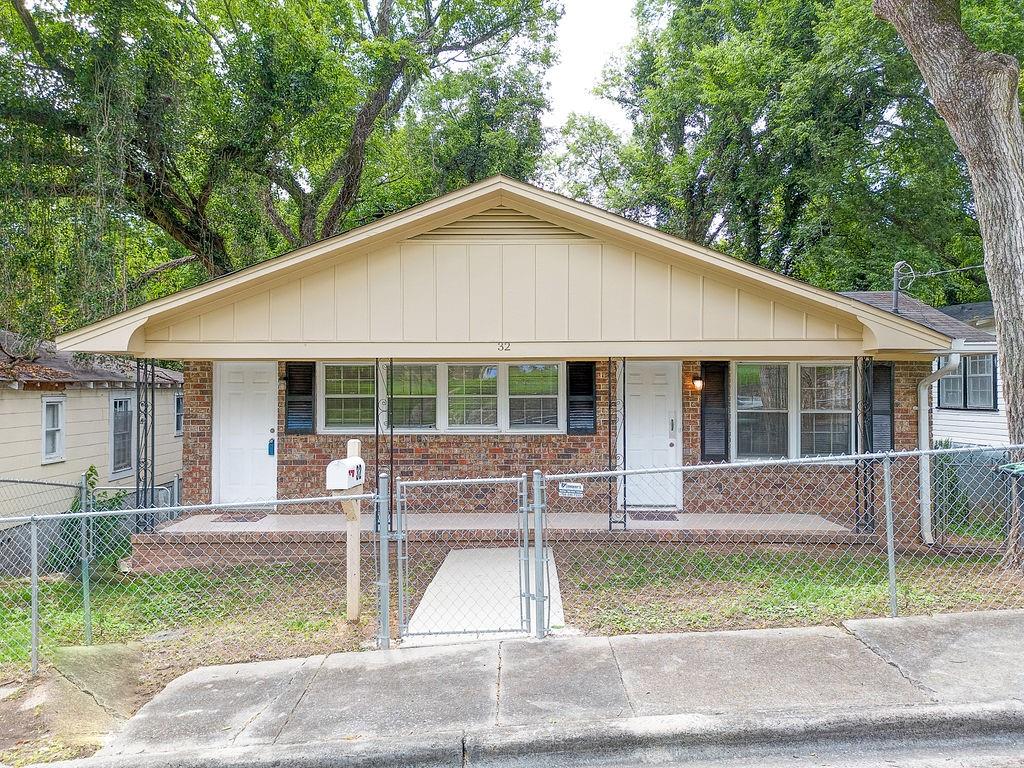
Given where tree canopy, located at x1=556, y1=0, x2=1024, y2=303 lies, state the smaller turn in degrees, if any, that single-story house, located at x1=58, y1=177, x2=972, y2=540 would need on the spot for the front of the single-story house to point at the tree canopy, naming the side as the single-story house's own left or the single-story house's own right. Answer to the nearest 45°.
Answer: approximately 135° to the single-story house's own left

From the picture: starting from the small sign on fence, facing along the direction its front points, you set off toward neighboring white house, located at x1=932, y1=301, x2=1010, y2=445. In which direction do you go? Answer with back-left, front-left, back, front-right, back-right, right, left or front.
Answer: back-left

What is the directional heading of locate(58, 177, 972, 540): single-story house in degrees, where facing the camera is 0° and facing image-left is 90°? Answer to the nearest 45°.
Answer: approximately 0°

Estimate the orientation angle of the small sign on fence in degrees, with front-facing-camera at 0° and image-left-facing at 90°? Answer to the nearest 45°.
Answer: approximately 0°

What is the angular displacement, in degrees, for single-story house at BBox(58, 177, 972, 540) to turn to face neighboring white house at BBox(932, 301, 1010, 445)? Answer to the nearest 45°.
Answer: approximately 135° to its left

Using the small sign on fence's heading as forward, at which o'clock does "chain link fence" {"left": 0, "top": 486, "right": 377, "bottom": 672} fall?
The chain link fence is roughly at 3 o'clock from the small sign on fence.

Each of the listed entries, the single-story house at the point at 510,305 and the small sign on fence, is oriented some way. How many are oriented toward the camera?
2

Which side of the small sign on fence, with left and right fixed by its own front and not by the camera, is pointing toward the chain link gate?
right
